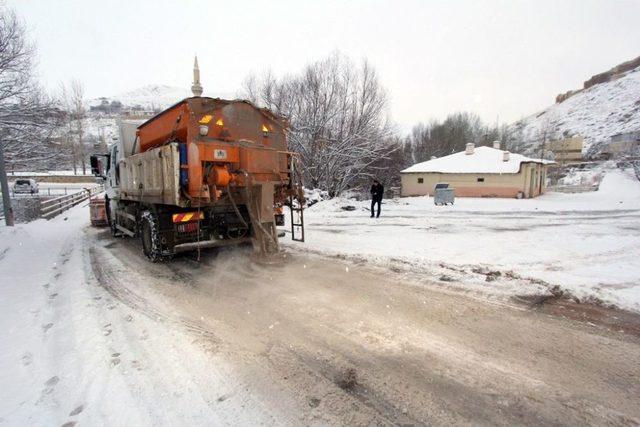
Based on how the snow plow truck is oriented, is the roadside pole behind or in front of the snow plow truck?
in front

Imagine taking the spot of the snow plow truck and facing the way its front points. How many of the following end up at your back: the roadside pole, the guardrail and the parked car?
0

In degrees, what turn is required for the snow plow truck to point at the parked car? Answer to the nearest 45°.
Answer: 0° — it already faces it

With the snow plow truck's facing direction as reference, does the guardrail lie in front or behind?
in front

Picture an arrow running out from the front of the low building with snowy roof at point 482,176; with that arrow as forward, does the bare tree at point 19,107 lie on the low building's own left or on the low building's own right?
on the low building's own right

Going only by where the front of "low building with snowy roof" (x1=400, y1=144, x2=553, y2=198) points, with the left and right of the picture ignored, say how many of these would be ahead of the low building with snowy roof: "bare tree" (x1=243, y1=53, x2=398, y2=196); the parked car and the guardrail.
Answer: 0

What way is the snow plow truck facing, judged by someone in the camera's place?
facing away from the viewer and to the left of the viewer

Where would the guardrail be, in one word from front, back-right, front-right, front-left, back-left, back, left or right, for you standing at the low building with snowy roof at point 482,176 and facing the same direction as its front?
back-right

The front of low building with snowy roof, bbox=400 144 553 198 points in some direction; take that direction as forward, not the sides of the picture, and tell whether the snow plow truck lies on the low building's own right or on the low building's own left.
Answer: on the low building's own right

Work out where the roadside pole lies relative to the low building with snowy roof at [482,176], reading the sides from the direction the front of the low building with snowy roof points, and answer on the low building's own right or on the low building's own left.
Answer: on the low building's own right

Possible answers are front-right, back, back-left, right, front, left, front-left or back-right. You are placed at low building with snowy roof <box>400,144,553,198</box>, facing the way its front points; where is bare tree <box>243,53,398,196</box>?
back-right

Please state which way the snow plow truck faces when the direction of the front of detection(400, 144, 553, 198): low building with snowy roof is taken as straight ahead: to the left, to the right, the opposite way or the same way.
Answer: the opposite way
